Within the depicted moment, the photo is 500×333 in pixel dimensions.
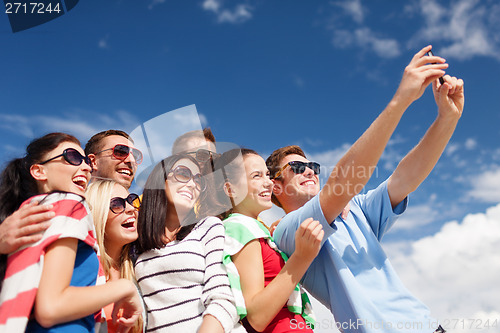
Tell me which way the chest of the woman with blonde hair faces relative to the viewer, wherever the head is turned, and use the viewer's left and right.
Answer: facing the viewer and to the right of the viewer

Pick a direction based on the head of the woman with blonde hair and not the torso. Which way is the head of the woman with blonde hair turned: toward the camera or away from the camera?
toward the camera

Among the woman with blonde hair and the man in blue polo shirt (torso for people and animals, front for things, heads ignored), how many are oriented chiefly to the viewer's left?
0

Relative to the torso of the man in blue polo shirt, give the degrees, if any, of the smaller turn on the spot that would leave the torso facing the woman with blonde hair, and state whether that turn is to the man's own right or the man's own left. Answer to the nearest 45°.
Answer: approximately 135° to the man's own right

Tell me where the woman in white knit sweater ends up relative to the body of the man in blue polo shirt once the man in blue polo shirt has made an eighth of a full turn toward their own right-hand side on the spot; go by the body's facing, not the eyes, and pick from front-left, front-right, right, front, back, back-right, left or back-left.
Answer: right

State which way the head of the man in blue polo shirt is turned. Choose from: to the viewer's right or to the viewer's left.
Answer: to the viewer's right

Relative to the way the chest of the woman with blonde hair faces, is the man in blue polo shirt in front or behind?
in front

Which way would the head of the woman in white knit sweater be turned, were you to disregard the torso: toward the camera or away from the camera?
toward the camera
